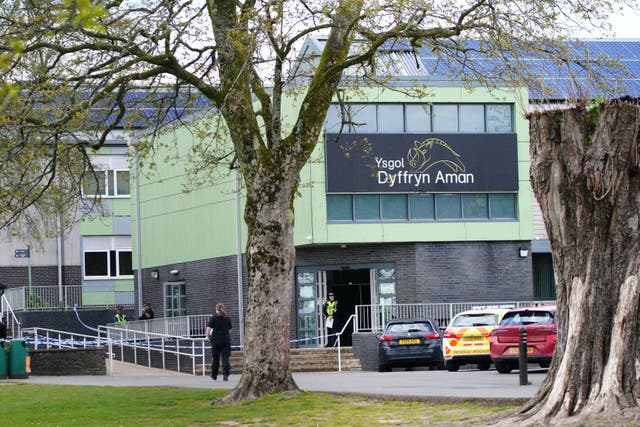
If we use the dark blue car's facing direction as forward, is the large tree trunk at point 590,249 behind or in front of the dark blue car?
behind

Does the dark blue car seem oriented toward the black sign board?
yes

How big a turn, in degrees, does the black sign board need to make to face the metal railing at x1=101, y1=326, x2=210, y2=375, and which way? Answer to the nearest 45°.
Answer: approximately 90° to its right

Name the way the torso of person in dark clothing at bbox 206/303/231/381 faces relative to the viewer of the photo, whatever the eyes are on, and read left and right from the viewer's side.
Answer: facing away from the viewer

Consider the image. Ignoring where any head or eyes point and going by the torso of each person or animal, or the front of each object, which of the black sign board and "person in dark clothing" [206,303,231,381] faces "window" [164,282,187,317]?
the person in dark clothing
